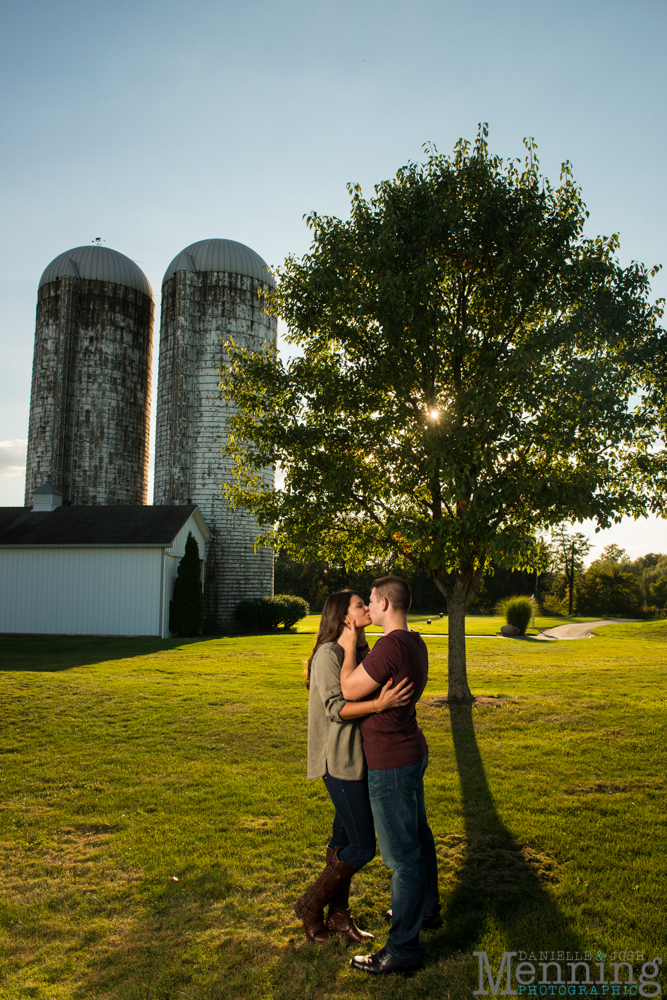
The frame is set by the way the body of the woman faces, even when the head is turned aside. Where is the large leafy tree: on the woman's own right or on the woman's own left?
on the woman's own left

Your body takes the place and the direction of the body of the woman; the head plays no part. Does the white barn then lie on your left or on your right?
on your left

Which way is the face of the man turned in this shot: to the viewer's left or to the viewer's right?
to the viewer's left

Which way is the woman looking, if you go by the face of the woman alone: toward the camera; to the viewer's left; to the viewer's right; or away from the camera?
to the viewer's right

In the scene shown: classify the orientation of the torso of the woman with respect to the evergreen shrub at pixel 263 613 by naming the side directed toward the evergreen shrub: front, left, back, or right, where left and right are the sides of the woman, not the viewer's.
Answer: left

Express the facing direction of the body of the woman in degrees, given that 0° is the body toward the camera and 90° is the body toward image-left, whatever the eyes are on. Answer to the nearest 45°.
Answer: approximately 270°

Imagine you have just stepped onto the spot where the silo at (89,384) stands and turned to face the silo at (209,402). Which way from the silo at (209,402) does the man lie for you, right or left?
right

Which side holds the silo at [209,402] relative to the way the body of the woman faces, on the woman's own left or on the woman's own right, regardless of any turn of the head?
on the woman's own left
